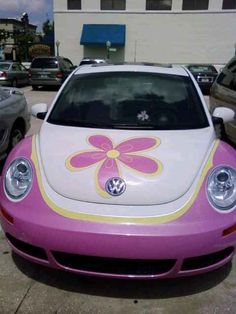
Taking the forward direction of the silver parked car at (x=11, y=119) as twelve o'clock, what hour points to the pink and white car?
The pink and white car is roughly at 10 o'clock from the silver parked car.

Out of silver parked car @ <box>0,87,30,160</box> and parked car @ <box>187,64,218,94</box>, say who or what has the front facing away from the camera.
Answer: the parked car

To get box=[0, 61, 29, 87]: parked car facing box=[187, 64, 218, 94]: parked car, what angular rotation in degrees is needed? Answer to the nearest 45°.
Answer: approximately 45° to its right

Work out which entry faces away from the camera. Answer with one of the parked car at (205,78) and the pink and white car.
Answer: the parked car

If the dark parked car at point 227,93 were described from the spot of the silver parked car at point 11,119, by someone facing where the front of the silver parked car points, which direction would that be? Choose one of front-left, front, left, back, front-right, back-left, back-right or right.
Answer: back-left

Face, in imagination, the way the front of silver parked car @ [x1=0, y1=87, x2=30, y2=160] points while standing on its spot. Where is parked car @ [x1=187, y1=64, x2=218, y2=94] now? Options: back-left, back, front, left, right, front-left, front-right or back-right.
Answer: back

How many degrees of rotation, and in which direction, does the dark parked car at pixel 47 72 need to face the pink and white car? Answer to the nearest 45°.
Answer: approximately 135° to its right

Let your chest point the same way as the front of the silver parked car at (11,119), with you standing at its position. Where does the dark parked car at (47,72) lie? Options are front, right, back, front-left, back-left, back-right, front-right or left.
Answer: back-right

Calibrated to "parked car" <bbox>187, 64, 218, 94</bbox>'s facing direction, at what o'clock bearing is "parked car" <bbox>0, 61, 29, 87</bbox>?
"parked car" <bbox>0, 61, 29, 87</bbox> is roughly at 9 o'clock from "parked car" <bbox>187, 64, 218, 94</bbox>.
